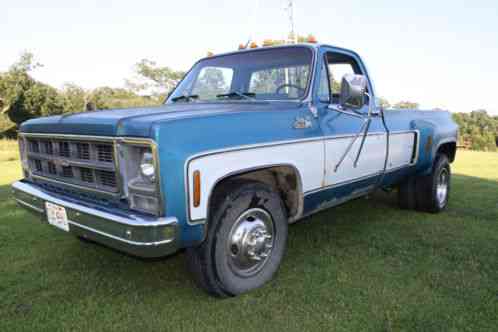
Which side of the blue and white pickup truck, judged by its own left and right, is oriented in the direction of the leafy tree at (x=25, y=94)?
right

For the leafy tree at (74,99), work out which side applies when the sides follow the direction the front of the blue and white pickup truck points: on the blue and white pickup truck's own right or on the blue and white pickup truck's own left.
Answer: on the blue and white pickup truck's own right

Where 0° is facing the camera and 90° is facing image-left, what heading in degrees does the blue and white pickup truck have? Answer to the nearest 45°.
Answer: approximately 45°
